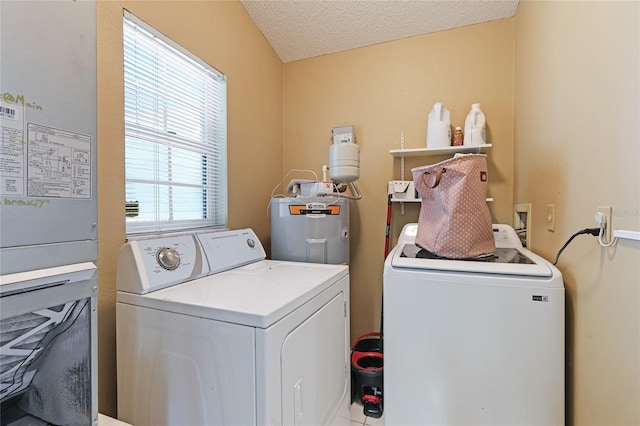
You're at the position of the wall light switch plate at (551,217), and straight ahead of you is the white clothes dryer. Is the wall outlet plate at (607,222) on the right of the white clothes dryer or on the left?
left

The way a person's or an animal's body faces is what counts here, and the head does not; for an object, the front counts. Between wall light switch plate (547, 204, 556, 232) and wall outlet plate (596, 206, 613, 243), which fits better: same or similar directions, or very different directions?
same or similar directions

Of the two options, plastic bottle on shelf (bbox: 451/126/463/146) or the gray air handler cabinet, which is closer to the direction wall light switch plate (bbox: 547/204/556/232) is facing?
the gray air handler cabinet

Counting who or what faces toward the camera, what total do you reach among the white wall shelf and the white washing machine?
2

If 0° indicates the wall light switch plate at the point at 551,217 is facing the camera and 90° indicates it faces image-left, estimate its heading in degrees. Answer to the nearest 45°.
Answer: approximately 45°

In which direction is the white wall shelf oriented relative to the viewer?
toward the camera

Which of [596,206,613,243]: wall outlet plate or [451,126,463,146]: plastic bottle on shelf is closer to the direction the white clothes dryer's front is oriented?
the wall outlet plate

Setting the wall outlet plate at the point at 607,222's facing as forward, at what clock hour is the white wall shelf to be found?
The white wall shelf is roughly at 3 o'clock from the wall outlet plate.

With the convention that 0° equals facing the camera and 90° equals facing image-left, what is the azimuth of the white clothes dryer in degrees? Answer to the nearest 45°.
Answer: approximately 315°

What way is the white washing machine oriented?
toward the camera

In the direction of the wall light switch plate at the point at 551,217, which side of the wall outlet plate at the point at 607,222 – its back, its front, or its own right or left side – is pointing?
right

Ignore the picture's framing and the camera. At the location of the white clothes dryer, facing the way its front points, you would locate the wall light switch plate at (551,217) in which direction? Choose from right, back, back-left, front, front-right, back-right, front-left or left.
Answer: front-left
